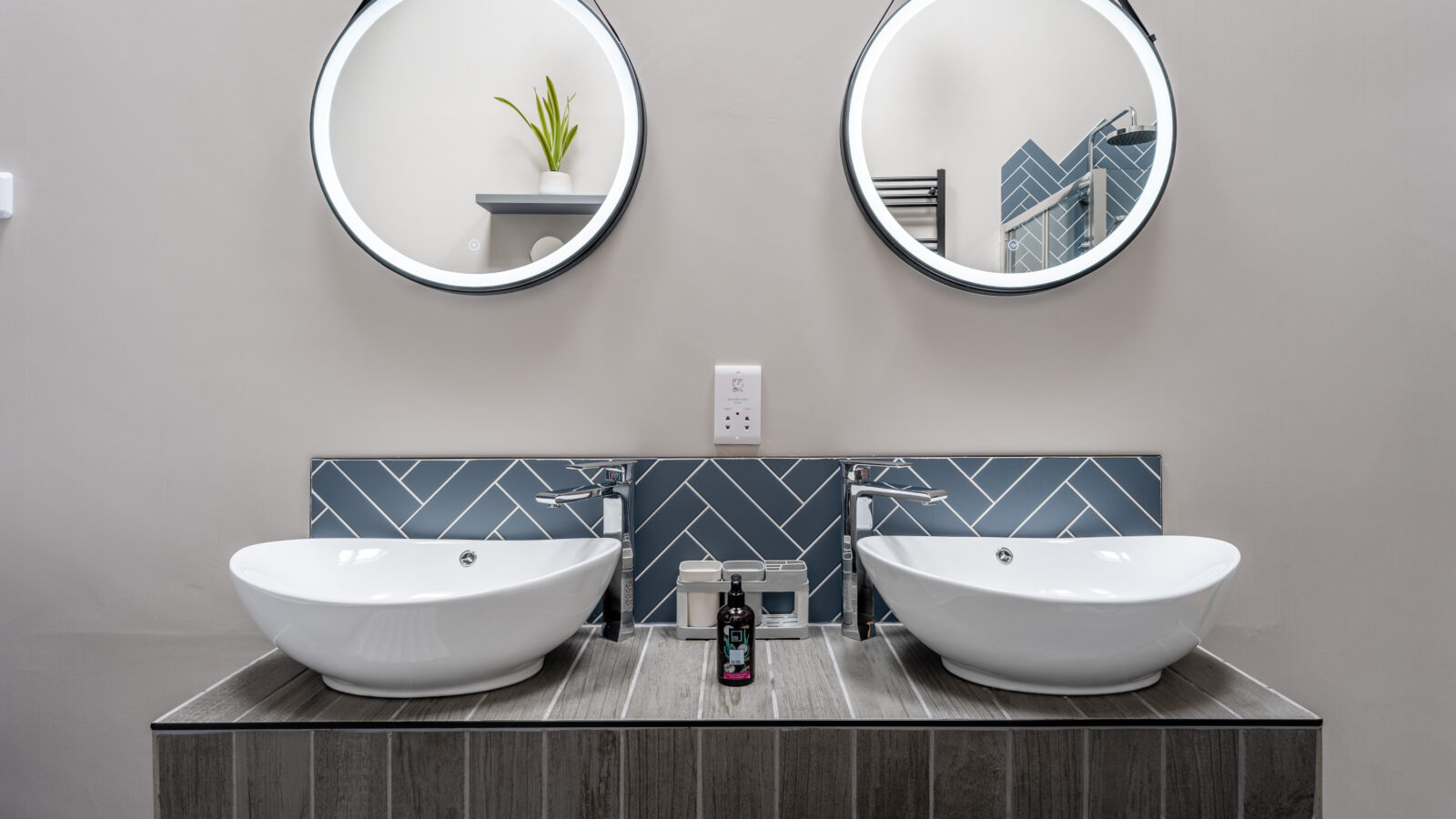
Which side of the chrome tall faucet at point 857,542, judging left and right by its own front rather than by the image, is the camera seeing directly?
right

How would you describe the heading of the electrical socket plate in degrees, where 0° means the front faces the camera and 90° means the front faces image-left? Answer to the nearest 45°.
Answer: approximately 0°

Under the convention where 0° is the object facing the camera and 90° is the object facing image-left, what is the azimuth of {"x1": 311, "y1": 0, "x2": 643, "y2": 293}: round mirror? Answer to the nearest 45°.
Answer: approximately 0°

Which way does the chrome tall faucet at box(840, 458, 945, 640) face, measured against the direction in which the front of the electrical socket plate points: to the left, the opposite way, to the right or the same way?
to the left
